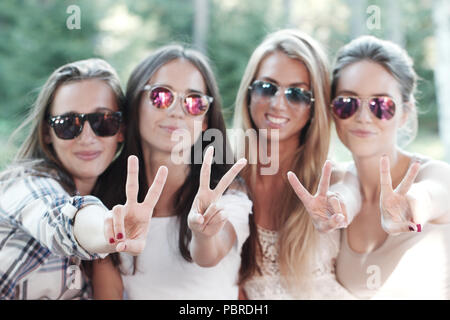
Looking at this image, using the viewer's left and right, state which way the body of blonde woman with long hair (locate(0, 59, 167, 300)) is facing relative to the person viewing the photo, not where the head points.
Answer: facing the viewer and to the right of the viewer

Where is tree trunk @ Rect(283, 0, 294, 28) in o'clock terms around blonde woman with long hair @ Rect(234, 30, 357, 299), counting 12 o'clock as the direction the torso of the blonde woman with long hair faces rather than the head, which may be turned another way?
The tree trunk is roughly at 6 o'clock from the blonde woman with long hair.

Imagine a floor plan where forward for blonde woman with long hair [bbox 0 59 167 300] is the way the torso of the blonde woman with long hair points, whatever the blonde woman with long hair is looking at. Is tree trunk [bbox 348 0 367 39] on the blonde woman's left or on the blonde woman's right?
on the blonde woman's left

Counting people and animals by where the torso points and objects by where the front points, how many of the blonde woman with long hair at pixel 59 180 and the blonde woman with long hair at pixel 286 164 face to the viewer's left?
0

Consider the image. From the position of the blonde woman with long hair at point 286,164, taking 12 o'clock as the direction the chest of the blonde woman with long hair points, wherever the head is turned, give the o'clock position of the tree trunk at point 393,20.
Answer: The tree trunk is roughly at 7 o'clock from the blonde woman with long hair.

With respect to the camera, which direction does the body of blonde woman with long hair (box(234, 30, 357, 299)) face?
toward the camera
